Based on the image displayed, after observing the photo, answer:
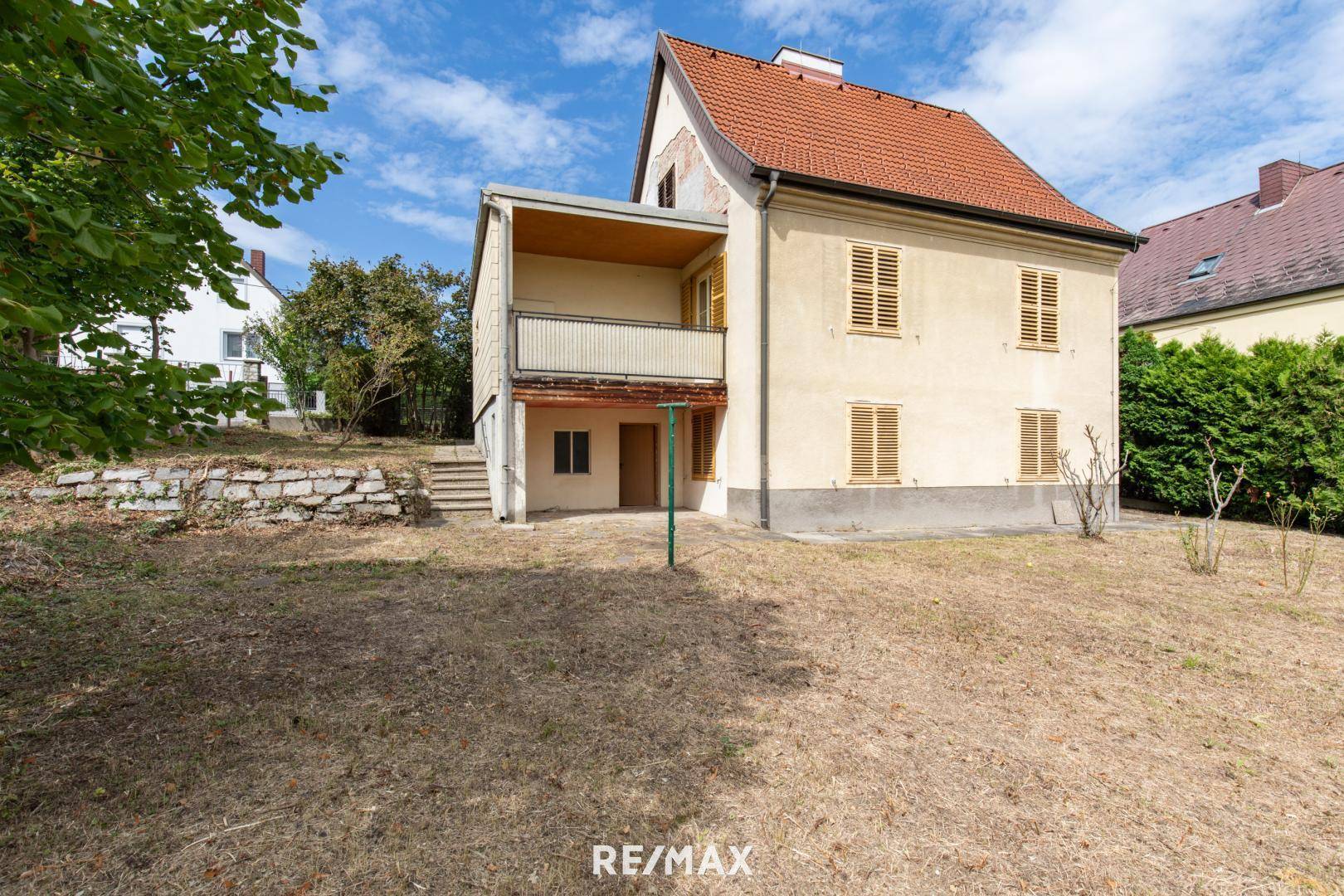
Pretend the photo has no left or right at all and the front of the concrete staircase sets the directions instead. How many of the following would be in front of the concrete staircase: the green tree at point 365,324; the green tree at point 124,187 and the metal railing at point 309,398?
1

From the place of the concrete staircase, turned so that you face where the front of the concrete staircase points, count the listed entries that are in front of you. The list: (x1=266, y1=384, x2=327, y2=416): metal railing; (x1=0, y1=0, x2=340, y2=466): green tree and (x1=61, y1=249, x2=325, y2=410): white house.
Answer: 1

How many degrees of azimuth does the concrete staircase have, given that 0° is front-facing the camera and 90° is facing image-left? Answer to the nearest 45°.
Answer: approximately 0°

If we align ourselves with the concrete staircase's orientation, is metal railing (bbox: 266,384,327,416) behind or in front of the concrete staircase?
behind

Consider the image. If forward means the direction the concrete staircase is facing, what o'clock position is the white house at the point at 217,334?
The white house is roughly at 5 o'clock from the concrete staircase.

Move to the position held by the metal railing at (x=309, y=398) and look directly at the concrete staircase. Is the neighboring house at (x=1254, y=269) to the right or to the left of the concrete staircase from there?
left

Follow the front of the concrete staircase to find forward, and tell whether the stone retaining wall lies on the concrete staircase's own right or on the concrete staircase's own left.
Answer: on the concrete staircase's own right

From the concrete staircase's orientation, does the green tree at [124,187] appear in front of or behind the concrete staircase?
in front

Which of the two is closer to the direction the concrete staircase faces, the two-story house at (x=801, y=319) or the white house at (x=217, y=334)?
the two-story house

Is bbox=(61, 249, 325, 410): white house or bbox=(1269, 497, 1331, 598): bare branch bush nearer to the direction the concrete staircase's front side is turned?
the bare branch bush

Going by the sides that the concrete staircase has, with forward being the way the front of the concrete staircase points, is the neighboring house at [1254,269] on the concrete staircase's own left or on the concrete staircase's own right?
on the concrete staircase's own left

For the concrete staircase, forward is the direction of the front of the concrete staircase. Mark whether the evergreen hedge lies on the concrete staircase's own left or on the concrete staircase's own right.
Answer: on the concrete staircase's own left

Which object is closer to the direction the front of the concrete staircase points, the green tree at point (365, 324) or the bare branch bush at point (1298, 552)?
the bare branch bush
